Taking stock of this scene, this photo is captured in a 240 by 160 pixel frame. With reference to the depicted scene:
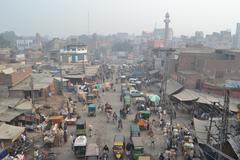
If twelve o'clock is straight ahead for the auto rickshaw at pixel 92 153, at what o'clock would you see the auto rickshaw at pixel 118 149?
the auto rickshaw at pixel 118 149 is roughly at 2 o'clock from the auto rickshaw at pixel 92 153.

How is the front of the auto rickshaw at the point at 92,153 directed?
away from the camera

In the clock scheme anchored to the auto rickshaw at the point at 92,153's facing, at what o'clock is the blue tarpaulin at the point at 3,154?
The blue tarpaulin is roughly at 9 o'clock from the auto rickshaw.

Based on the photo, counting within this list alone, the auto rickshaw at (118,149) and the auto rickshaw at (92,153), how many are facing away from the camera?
1
